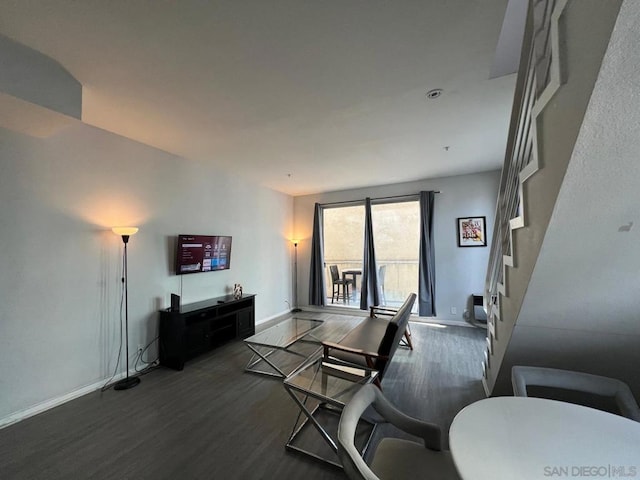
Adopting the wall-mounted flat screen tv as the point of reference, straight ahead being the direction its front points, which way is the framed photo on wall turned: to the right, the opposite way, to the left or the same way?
to the right

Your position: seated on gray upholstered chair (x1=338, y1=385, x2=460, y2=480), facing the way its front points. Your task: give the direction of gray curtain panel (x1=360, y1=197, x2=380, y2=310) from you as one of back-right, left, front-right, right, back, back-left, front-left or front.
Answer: back-left

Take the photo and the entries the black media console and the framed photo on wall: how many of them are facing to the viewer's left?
0

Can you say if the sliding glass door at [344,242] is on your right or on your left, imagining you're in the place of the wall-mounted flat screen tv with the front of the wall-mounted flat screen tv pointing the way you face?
on your left

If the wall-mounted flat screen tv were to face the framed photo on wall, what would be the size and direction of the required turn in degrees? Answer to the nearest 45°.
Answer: approximately 45° to its left

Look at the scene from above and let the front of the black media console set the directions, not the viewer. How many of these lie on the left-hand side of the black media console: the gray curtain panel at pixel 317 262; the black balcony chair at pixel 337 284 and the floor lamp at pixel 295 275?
3

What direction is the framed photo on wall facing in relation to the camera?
toward the camera

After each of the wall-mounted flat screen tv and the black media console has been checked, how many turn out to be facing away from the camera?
0

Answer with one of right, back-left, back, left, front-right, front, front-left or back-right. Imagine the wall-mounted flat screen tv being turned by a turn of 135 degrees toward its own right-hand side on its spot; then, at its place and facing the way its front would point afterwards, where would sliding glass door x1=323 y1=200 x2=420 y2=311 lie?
back

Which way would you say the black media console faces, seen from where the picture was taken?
facing the viewer and to the right of the viewer

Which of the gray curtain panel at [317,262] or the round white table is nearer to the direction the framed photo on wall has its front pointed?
the round white table

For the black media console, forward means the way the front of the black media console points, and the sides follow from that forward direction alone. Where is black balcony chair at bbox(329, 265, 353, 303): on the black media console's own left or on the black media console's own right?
on the black media console's own left

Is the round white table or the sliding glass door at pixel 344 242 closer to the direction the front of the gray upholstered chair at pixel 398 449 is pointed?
the round white table

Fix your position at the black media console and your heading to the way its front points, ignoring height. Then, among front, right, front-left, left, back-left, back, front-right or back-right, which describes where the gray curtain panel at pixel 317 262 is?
left

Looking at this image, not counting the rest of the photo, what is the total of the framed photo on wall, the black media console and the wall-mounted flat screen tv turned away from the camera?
0

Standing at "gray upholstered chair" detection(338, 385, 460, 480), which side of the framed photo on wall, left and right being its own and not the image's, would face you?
front
